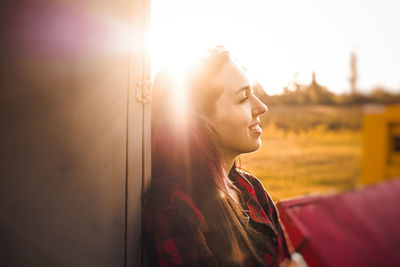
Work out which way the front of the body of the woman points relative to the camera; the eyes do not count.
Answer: to the viewer's right

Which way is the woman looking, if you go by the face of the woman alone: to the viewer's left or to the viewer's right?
to the viewer's right
